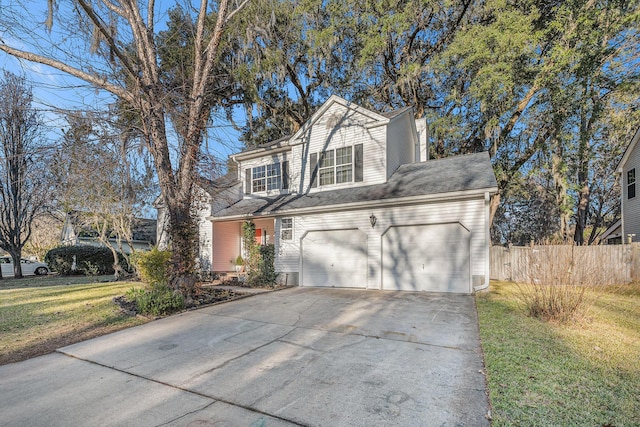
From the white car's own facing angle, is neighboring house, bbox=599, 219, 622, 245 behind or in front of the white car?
in front

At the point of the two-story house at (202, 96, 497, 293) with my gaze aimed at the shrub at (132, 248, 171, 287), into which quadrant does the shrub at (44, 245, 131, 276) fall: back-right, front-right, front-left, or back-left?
front-right

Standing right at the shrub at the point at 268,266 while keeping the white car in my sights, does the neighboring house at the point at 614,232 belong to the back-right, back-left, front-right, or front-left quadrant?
back-right

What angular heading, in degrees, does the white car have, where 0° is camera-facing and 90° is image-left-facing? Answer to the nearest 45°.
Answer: approximately 270°

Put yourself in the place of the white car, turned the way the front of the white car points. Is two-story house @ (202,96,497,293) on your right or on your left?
on your right

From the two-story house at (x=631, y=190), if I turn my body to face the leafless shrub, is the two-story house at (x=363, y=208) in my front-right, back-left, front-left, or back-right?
front-right

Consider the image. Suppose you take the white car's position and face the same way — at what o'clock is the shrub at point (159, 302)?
The shrub is roughly at 3 o'clock from the white car.

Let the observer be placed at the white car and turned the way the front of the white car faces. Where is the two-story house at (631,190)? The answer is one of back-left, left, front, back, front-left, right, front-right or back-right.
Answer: front-right

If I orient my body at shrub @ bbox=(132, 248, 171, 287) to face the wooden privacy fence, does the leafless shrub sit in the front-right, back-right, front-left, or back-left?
front-right

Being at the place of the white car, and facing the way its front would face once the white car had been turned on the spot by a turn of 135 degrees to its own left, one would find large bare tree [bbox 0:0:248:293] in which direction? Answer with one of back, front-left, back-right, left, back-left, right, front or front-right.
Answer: back-left
